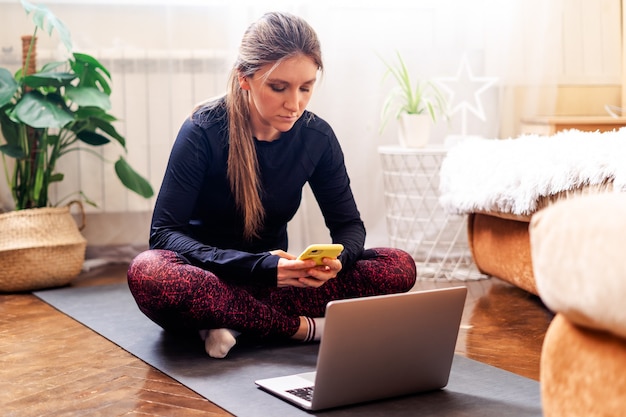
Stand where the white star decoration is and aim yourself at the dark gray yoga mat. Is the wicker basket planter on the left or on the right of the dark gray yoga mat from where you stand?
right

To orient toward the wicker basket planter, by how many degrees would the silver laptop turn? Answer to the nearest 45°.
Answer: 0° — it already faces it

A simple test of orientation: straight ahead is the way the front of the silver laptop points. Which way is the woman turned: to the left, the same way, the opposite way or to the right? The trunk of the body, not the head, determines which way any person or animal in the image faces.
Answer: the opposite way

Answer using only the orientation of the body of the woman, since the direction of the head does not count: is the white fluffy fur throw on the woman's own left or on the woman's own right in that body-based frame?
on the woman's own left

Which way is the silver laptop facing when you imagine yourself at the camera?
facing away from the viewer and to the left of the viewer

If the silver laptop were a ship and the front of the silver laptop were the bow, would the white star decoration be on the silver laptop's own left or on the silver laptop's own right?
on the silver laptop's own right

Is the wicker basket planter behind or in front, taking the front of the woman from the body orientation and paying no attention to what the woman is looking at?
behind

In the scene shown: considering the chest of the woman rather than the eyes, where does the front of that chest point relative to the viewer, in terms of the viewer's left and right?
facing the viewer and to the right of the viewer

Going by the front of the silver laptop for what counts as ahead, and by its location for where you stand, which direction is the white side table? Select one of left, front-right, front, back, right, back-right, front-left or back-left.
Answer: front-right
